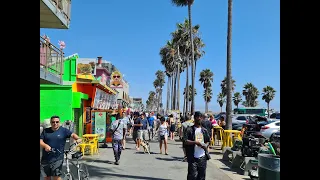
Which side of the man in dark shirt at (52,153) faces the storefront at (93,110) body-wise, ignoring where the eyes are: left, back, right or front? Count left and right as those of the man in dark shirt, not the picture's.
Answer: back

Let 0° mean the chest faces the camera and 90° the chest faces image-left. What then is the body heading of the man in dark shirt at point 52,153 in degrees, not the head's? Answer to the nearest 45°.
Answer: approximately 0°

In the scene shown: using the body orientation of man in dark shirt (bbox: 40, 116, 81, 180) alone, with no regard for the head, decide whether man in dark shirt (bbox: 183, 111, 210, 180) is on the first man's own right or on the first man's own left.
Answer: on the first man's own left

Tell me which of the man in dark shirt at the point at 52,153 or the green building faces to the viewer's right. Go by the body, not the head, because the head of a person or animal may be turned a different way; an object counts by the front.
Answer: the green building

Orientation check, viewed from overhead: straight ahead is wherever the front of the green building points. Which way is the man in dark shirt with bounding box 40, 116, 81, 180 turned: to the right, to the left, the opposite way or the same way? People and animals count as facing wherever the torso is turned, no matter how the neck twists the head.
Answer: to the right

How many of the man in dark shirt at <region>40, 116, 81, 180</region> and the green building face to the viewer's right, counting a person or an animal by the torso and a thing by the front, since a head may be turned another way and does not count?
1

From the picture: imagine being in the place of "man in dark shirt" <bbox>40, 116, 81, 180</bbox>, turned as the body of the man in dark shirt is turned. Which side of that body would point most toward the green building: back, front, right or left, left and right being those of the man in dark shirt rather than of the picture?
back

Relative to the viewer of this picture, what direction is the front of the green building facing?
facing to the right of the viewer
